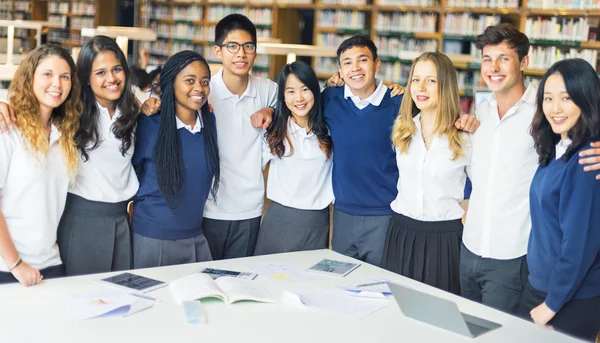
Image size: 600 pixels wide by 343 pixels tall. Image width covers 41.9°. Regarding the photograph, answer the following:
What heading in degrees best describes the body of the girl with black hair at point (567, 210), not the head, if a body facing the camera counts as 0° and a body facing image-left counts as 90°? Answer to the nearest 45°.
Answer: approximately 45°

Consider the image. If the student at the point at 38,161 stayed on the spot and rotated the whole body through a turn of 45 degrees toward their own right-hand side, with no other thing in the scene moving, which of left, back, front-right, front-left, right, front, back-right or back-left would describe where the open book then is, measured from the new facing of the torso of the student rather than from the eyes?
front-left

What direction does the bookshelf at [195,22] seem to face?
toward the camera

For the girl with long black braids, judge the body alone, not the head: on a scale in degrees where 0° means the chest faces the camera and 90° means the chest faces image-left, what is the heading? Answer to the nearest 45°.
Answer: approximately 315°

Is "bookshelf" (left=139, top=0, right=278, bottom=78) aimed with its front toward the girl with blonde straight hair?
yes

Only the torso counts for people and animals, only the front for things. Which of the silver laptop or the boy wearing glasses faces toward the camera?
the boy wearing glasses

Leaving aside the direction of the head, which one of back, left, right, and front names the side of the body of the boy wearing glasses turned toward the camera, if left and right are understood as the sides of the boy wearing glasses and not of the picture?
front

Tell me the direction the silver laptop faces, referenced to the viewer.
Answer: facing away from the viewer and to the right of the viewer

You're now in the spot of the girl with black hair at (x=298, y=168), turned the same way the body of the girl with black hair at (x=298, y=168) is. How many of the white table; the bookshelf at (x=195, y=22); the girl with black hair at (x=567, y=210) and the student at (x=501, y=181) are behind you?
1

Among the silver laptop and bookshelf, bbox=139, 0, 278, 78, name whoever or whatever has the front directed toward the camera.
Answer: the bookshelf

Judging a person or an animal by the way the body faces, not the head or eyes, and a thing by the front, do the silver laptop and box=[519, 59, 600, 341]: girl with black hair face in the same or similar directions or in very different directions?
very different directions

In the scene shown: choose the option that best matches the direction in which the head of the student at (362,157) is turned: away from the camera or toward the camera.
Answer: toward the camera

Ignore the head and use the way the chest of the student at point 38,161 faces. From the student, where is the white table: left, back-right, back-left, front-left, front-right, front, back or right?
front
